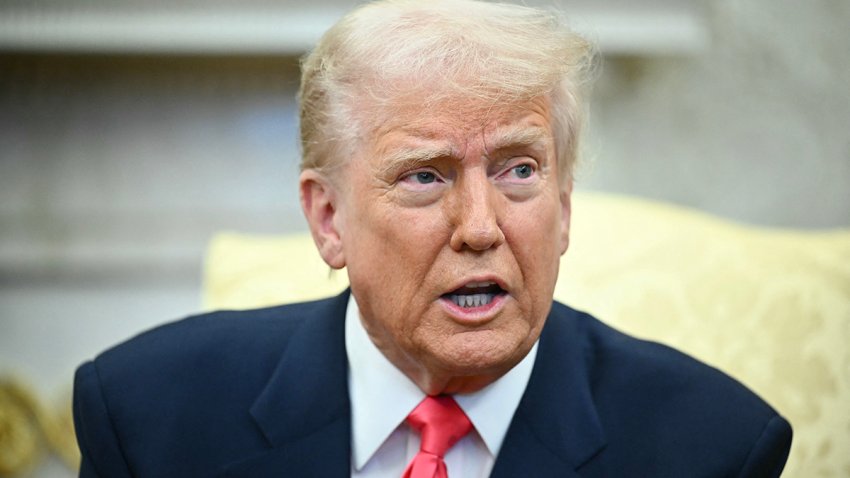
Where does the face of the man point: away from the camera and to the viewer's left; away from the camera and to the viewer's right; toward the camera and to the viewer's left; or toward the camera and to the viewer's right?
toward the camera and to the viewer's right

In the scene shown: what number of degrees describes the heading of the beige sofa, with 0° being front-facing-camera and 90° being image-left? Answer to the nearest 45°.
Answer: approximately 0°
